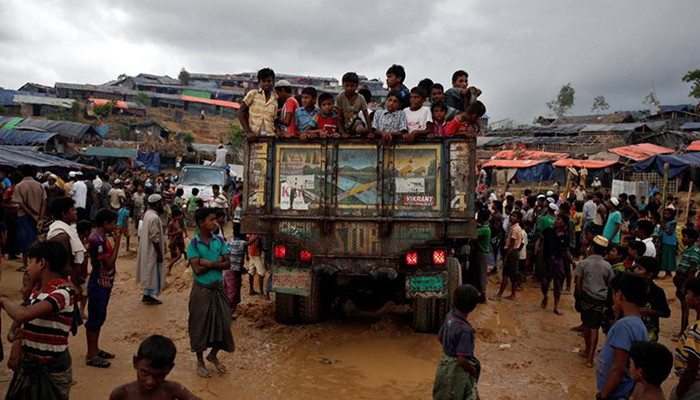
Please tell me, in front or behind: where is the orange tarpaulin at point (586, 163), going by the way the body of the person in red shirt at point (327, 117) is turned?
behind

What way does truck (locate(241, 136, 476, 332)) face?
away from the camera

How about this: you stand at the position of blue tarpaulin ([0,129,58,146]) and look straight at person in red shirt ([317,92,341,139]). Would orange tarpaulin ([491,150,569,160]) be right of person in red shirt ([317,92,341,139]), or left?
left

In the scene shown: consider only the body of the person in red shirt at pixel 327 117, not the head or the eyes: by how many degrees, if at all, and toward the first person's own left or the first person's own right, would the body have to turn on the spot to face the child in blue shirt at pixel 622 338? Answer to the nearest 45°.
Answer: approximately 45° to the first person's own left

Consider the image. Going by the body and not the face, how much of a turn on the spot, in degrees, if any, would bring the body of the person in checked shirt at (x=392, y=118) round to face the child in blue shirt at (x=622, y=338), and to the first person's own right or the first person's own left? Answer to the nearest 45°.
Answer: approximately 45° to the first person's own left

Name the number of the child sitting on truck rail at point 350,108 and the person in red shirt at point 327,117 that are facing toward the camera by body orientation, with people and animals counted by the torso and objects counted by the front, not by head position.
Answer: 2

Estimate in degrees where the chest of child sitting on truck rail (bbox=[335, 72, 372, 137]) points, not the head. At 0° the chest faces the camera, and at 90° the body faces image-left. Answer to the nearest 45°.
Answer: approximately 0°
